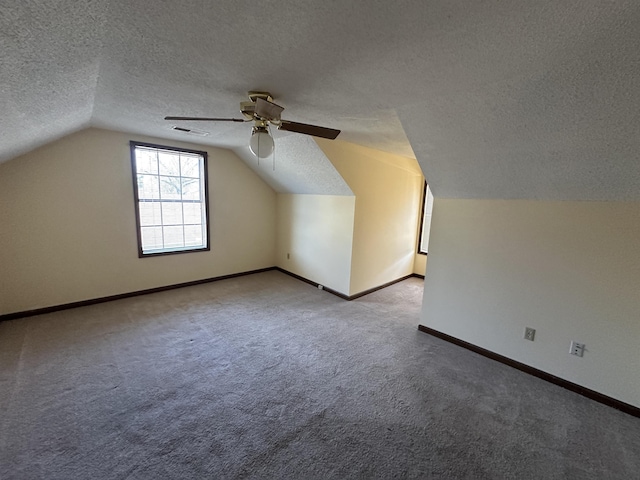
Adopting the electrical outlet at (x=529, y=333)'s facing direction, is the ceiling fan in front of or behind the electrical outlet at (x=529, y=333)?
in front

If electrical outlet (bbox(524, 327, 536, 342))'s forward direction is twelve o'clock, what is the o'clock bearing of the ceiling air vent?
The ceiling air vent is roughly at 2 o'clock from the electrical outlet.

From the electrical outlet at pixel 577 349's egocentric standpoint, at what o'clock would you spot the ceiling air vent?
The ceiling air vent is roughly at 2 o'clock from the electrical outlet.

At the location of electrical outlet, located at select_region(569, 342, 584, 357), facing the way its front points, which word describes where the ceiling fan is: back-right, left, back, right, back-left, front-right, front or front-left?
front-right
